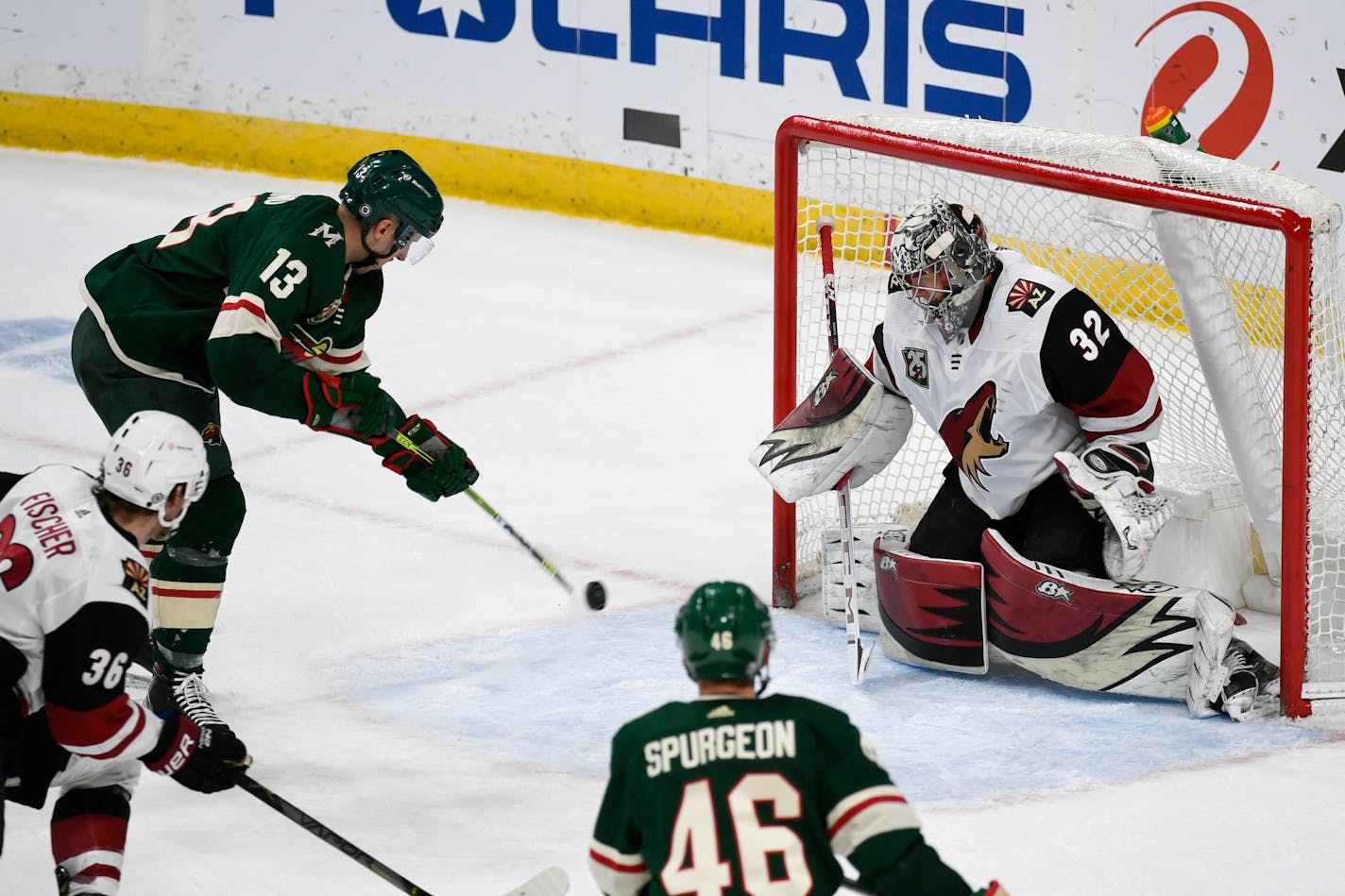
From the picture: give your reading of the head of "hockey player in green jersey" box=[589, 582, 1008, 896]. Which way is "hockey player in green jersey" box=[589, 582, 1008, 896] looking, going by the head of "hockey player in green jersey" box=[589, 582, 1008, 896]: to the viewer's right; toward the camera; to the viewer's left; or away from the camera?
away from the camera

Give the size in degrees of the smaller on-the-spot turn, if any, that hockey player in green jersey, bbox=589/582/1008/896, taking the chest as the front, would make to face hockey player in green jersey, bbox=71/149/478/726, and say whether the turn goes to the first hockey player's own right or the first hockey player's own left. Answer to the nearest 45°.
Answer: approximately 45° to the first hockey player's own left

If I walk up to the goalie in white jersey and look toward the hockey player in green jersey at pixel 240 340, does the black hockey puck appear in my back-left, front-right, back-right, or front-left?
front-right

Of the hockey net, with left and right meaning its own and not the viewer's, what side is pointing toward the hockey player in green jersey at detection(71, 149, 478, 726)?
front

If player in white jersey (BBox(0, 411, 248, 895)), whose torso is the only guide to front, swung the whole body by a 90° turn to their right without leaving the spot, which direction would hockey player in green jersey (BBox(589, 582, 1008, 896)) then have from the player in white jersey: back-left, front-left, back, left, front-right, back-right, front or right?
front

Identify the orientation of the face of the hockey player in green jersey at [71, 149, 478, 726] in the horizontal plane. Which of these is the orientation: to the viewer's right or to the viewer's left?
to the viewer's right

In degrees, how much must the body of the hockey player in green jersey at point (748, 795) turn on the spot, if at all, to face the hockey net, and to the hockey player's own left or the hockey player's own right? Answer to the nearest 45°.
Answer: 0° — they already face it

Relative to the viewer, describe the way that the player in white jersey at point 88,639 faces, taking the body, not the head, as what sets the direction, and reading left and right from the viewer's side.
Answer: facing away from the viewer and to the right of the viewer

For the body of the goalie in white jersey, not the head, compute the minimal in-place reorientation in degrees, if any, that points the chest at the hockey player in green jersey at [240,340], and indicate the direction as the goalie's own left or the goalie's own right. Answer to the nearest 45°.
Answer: approximately 45° to the goalie's own right

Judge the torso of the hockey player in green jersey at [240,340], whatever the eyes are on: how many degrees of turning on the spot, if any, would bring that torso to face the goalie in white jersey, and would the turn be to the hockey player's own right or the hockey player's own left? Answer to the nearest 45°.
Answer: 0° — they already face them

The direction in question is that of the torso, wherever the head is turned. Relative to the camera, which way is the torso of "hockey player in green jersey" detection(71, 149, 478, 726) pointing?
to the viewer's right

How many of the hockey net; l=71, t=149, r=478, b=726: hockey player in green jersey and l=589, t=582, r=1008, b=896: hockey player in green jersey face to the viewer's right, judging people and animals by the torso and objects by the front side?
1

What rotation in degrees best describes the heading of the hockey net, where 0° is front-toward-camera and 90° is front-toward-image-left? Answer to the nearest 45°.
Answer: approximately 45°

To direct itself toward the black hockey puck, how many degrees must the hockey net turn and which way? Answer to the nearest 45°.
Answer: approximately 45° to its right

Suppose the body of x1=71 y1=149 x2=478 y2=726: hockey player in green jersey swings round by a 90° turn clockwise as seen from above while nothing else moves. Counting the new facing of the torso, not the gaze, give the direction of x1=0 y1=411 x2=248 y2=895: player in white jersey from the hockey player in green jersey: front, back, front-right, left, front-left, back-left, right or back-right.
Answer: front

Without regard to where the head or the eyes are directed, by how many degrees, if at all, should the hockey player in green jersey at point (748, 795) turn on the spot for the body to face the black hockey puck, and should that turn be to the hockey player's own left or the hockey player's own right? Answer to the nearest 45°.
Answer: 0° — they already face it

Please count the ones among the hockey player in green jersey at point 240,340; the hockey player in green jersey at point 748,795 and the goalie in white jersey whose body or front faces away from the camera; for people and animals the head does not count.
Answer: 1

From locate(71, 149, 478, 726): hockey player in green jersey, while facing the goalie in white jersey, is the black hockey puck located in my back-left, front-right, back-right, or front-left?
front-left

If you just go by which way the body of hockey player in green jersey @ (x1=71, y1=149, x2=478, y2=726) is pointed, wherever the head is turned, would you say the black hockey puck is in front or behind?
in front

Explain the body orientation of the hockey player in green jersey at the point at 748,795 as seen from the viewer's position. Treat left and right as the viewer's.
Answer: facing away from the viewer

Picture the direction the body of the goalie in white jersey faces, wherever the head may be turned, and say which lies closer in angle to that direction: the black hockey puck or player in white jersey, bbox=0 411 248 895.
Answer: the player in white jersey

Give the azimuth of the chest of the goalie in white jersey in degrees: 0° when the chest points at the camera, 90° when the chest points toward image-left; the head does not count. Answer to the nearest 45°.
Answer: approximately 45°
